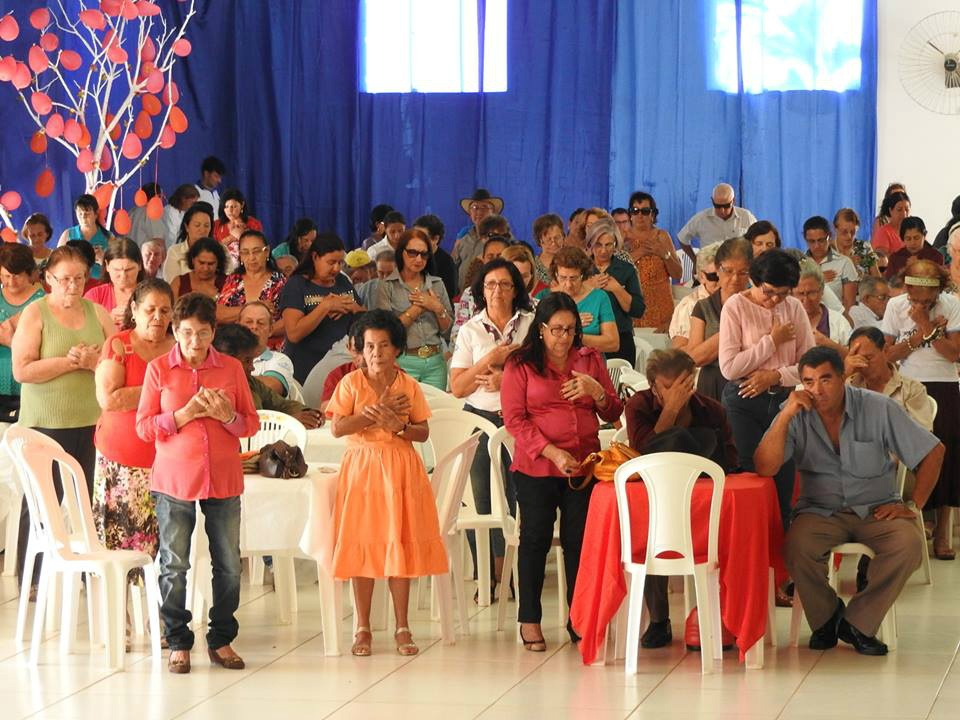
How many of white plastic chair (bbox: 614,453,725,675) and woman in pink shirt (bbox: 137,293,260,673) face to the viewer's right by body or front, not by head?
0

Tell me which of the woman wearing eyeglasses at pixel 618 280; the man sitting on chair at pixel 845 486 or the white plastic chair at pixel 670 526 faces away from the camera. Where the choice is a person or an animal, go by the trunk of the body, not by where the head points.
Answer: the white plastic chair

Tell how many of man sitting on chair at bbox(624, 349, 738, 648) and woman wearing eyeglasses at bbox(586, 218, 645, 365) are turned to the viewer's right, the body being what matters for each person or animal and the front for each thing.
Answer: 0

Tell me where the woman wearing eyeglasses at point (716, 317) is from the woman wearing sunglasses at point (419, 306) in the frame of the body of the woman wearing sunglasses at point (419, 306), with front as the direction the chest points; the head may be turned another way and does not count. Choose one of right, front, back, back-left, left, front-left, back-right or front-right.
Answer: front-left

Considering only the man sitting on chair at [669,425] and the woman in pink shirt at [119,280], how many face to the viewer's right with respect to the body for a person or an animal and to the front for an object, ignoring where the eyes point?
0

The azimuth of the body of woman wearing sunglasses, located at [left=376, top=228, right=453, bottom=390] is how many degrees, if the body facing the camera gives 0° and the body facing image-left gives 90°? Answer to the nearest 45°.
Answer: approximately 0°

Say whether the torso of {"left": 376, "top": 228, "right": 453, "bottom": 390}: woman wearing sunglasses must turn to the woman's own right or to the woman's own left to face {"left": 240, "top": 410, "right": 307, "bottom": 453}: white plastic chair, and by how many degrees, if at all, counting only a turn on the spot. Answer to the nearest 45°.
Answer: approximately 45° to the woman's own right

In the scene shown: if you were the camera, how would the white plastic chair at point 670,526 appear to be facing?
facing away from the viewer

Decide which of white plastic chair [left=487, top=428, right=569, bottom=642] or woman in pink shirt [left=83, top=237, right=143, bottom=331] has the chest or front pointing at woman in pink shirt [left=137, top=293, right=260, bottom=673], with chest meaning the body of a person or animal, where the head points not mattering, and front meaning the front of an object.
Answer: woman in pink shirt [left=83, top=237, right=143, bottom=331]

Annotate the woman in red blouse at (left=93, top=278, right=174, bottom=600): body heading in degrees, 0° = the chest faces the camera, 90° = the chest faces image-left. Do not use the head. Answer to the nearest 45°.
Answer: approximately 315°

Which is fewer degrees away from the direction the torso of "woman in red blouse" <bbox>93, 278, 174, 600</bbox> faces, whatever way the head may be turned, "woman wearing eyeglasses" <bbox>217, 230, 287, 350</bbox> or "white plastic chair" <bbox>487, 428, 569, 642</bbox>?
the white plastic chair

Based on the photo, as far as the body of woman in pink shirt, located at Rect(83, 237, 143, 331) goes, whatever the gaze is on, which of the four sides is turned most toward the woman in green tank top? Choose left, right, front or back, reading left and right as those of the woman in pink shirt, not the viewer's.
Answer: front

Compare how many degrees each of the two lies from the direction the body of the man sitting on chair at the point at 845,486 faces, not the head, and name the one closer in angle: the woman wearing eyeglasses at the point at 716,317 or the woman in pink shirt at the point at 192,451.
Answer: the woman in pink shirt

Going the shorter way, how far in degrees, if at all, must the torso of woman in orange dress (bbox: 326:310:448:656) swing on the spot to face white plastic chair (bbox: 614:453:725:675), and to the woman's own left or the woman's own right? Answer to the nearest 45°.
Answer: approximately 90° to the woman's own left
